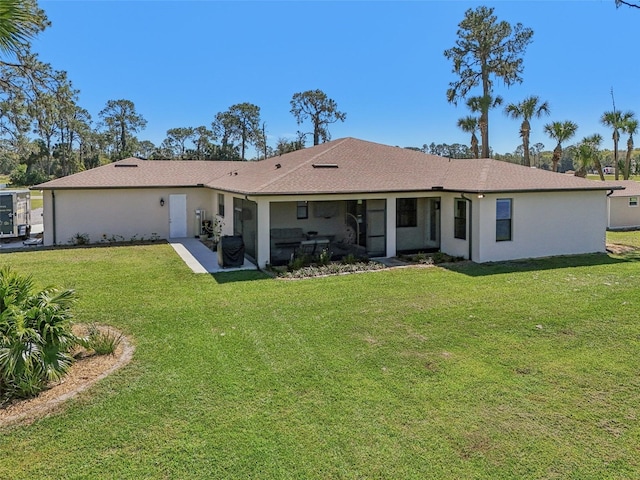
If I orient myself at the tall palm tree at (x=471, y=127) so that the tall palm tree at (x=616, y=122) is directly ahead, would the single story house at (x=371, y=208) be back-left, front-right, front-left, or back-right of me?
back-right

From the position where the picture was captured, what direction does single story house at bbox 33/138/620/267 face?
facing away from the viewer

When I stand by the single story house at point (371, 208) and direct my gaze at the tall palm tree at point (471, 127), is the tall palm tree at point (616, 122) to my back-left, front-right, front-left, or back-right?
front-right

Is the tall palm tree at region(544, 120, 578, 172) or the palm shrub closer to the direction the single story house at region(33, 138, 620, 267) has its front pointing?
the tall palm tree

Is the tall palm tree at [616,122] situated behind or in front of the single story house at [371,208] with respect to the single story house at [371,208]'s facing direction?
in front

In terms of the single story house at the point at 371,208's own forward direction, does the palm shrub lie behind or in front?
behind

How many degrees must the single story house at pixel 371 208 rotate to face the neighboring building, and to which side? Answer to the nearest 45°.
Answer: approximately 45° to its right

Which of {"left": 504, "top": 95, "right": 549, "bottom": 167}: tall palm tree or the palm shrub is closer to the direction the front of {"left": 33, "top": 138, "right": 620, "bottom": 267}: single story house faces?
the tall palm tree

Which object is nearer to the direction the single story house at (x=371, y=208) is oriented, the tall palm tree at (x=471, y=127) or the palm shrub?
the tall palm tree

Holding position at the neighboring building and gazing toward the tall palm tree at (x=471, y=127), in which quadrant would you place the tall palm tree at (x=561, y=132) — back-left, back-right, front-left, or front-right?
front-right

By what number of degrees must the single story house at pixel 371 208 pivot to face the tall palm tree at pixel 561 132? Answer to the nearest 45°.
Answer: approximately 45° to its right

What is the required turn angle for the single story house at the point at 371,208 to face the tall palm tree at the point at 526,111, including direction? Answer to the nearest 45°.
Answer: approximately 45° to its right
